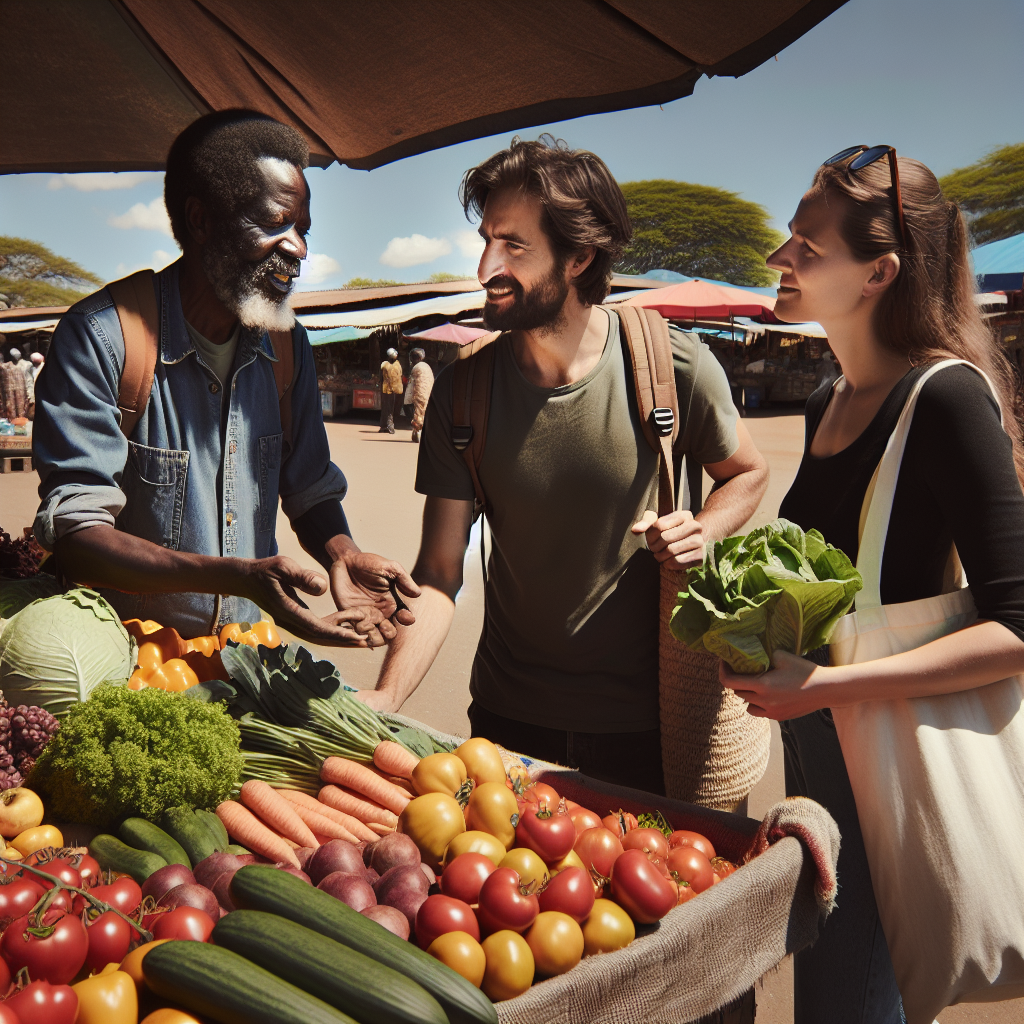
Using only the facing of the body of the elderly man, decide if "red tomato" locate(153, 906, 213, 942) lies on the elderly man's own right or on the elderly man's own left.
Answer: on the elderly man's own right

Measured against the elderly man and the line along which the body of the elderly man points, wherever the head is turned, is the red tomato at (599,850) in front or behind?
in front

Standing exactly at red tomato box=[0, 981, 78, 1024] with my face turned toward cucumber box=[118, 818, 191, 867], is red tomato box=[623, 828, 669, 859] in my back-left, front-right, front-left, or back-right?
front-right

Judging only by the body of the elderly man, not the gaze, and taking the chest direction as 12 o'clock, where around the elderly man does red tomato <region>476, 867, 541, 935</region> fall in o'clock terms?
The red tomato is roughly at 1 o'clock from the elderly man.

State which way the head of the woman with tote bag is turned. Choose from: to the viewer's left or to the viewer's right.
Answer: to the viewer's left

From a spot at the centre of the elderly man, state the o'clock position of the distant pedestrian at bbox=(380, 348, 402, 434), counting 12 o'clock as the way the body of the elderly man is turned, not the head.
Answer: The distant pedestrian is roughly at 8 o'clock from the elderly man.

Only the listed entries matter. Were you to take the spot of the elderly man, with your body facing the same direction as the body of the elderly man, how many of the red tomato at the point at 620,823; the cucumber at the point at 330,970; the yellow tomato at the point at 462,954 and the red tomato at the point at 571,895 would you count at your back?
0

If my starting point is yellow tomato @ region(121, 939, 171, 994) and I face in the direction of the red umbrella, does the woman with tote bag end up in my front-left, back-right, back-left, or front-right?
front-right

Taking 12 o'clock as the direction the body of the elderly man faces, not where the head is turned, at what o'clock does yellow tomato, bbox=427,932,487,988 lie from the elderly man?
The yellow tomato is roughly at 1 o'clock from the elderly man.

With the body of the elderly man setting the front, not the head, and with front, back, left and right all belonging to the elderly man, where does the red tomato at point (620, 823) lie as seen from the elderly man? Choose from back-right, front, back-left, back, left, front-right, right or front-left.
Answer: front

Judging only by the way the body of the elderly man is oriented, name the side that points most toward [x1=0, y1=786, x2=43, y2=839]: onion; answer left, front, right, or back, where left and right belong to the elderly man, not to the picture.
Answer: right

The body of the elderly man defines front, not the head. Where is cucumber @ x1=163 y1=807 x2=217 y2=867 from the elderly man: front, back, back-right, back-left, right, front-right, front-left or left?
front-right

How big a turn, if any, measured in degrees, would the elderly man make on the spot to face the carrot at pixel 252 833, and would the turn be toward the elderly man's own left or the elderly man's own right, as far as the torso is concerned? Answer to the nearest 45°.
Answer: approximately 45° to the elderly man's own right

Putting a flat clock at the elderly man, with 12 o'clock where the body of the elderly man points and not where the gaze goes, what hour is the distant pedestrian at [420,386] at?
The distant pedestrian is roughly at 8 o'clock from the elderly man.

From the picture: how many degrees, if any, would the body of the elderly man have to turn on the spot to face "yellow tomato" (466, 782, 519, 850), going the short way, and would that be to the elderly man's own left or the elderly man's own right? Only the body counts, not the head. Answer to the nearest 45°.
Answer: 0° — they already face it

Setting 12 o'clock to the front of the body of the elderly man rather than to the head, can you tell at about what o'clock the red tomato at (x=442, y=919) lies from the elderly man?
The red tomato is roughly at 1 o'clock from the elderly man.

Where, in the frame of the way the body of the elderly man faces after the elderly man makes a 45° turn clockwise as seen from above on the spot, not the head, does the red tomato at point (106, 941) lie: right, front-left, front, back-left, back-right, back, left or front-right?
front

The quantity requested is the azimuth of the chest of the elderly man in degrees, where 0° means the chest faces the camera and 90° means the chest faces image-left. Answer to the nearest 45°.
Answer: approximately 315°

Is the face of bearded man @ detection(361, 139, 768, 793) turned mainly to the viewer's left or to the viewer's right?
to the viewer's left
